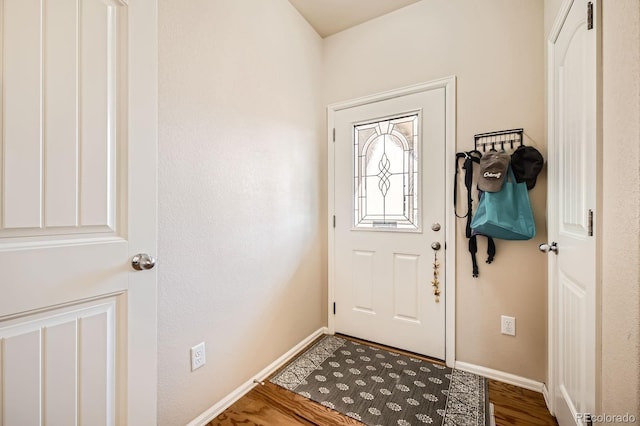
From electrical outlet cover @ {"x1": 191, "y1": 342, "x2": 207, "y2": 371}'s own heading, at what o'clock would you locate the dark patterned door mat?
The dark patterned door mat is roughly at 11 o'clock from the electrical outlet cover.

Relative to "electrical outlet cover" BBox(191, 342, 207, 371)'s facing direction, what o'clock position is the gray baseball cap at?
The gray baseball cap is roughly at 11 o'clock from the electrical outlet cover.

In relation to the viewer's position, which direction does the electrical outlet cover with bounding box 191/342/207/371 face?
facing the viewer and to the right of the viewer

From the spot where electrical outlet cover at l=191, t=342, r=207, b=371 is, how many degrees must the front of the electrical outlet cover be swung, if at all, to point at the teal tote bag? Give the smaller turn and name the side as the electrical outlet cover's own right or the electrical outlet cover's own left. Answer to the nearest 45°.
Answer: approximately 45° to the electrical outlet cover's own left

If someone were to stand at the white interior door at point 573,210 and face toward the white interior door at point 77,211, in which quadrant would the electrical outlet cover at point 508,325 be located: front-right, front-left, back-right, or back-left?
back-right

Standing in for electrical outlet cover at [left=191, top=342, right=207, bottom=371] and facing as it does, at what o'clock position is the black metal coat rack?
The black metal coat rack is roughly at 11 o'clock from the electrical outlet cover.

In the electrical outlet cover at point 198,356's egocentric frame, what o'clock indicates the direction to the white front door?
The white front door is roughly at 10 o'clock from the electrical outlet cover.

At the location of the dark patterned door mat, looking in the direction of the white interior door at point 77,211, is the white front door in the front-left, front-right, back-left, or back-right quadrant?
back-right
